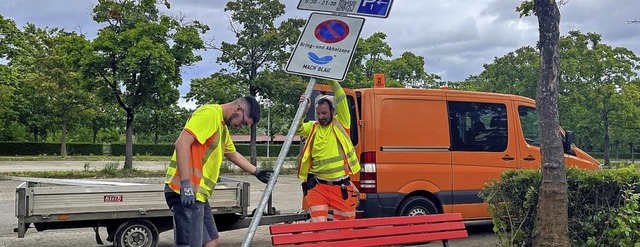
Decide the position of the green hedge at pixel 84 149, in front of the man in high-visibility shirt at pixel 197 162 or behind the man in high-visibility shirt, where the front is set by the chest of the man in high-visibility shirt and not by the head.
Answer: behind

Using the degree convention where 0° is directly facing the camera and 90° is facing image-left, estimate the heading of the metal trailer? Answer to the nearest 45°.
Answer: approximately 270°

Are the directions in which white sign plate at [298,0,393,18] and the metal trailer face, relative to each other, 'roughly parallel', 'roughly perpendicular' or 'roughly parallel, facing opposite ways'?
roughly perpendicular

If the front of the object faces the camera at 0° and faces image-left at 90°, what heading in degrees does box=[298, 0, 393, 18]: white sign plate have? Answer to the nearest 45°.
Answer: approximately 0°

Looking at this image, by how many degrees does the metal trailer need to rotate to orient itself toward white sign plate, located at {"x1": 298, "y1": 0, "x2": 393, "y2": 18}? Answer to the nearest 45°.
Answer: approximately 45° to its right

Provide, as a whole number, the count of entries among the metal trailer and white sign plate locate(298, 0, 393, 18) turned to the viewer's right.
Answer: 1

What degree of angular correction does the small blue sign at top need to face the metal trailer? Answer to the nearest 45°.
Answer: approximately 135° to its right

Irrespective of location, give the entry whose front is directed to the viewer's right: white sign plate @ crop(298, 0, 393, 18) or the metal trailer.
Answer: the metal trailer

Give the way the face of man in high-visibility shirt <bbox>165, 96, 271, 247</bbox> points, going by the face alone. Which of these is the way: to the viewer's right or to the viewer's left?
to the viewer's right

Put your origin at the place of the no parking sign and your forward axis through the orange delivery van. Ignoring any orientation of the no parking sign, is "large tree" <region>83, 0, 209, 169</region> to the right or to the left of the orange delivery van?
left

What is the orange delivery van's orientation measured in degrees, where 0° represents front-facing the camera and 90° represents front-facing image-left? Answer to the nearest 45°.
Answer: approximately 225°

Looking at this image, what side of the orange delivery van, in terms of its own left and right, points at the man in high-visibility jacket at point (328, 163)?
back

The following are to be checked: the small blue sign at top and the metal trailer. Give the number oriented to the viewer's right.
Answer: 1

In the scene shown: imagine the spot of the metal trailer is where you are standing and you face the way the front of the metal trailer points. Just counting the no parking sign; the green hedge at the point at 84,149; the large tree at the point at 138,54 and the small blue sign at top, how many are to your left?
2

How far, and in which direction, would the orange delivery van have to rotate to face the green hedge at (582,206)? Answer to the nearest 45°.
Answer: approximately 90° to its right
